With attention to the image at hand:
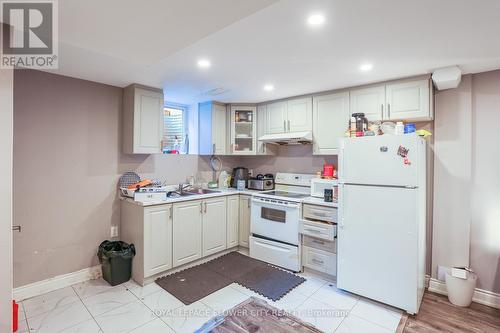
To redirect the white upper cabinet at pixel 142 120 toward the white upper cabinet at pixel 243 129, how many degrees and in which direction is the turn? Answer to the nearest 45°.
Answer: approximately 45° to its left

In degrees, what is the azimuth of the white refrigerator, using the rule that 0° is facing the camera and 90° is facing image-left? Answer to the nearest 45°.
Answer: approximately 45°

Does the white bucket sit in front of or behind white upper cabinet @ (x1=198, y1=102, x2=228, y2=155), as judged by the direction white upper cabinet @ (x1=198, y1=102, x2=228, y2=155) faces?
in front

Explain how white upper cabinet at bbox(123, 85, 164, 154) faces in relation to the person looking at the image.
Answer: facing the viewer and to the right of the viewer

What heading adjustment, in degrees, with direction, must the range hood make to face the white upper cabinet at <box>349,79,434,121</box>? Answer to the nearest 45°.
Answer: approximately 90° to its left

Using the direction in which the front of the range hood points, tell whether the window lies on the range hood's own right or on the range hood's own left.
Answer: on the range hood's own right

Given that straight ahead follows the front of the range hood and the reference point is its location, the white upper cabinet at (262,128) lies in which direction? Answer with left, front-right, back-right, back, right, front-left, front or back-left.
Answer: right

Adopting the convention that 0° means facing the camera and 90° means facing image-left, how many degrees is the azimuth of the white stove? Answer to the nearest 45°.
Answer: approximately 45°
